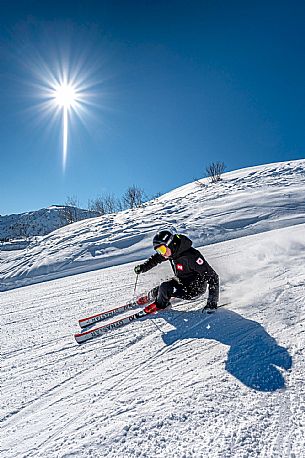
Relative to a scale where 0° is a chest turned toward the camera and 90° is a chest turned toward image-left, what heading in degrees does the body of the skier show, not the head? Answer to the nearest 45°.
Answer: approximately 45°
